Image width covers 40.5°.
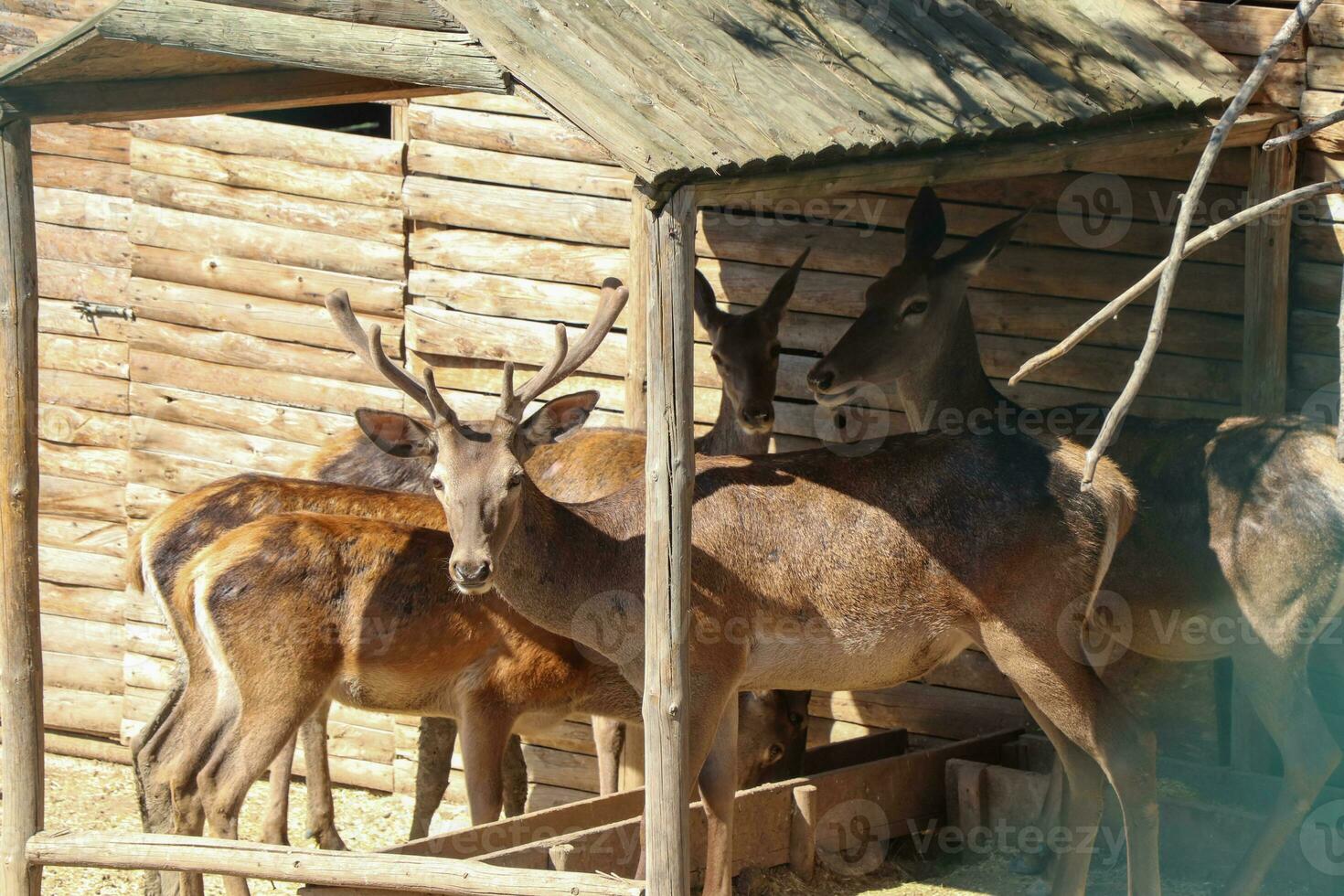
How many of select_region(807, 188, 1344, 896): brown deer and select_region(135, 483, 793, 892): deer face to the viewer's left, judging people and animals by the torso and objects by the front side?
1

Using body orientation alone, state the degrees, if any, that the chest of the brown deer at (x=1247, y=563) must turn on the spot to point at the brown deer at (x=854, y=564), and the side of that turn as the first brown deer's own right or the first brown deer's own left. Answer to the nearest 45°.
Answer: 0° — it already faces it

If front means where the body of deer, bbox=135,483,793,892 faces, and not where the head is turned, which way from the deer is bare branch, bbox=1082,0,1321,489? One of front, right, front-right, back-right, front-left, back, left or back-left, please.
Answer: front-right

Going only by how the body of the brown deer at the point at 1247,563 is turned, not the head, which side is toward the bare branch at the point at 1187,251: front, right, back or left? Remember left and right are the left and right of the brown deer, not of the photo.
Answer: left

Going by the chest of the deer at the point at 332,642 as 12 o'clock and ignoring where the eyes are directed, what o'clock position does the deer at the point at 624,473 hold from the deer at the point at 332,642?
the deer at the point at 624,473 is roughly at 11 o'clock from the deer at the point at 332,642.

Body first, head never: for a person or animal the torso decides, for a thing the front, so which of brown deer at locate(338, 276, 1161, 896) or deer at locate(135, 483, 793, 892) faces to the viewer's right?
the deer

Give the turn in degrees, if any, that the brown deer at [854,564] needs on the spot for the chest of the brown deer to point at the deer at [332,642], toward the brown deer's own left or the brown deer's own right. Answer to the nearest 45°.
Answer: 0° — it already faces it

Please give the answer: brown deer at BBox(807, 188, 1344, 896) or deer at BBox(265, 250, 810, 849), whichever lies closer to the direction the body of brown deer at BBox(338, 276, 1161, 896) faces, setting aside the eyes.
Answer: the deer

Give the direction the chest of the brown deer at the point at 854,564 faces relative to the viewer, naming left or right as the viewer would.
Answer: facing to the left of the viewer

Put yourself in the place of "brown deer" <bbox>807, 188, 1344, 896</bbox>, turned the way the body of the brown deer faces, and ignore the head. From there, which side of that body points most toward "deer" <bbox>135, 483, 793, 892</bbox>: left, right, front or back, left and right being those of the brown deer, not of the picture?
front

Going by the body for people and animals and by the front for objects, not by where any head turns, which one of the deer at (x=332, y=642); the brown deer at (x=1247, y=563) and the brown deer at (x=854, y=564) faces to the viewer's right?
the deer

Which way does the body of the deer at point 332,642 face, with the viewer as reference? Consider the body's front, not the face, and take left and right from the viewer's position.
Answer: facing to the right of the viewer

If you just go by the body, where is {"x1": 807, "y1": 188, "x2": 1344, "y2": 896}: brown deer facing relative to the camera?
to the viewer's left

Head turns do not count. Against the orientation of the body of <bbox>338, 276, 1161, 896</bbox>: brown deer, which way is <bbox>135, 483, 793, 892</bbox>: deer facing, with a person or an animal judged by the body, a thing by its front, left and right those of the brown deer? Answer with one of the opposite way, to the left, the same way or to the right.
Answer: the opposite way

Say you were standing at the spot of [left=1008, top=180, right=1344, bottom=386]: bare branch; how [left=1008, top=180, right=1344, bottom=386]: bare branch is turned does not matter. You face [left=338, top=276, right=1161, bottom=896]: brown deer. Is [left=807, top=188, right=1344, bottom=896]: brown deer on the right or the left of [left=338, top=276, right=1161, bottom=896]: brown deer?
right

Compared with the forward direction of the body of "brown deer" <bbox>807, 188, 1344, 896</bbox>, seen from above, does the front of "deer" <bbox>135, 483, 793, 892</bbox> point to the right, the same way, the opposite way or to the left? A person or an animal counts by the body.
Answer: the opposite way
